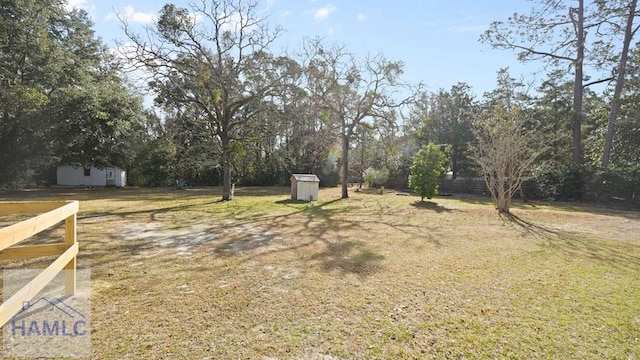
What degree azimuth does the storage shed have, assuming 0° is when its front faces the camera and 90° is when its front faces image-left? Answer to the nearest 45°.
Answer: approximately 0°

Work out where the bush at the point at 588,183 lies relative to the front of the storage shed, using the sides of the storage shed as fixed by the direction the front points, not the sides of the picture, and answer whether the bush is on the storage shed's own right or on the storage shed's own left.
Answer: on the storage shed's own left

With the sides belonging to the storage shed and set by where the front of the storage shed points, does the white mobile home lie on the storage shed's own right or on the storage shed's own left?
on the storage shed's own right

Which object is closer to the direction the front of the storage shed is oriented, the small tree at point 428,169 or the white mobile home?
the small tree

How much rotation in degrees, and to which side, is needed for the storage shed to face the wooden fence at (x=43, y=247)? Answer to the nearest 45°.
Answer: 0° — it already faces it

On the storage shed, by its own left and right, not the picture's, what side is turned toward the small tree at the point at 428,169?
left

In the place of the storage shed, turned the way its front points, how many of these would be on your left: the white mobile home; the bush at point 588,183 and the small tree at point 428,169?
2
